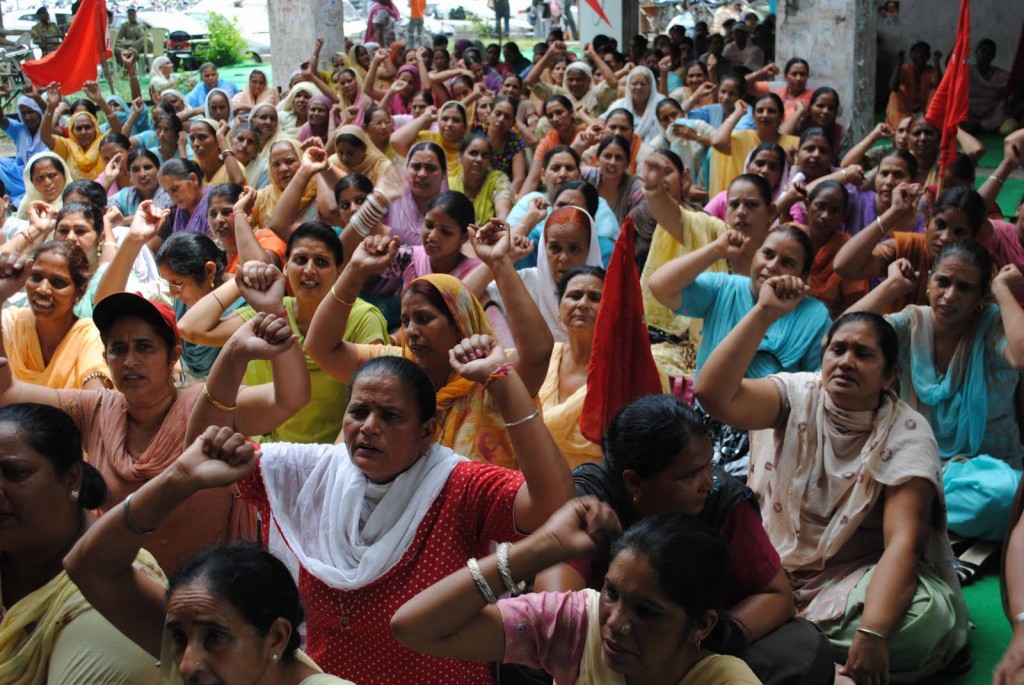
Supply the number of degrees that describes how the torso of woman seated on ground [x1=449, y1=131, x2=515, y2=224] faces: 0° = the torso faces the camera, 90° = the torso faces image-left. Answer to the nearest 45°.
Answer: approximately 0°

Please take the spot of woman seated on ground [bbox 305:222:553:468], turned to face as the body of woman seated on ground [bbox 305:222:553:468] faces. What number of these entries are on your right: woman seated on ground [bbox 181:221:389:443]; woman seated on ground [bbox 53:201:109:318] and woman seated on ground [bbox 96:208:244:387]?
3

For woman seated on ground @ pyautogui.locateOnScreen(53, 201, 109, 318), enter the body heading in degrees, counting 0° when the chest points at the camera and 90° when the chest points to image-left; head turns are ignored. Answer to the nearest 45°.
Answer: approximately 45°

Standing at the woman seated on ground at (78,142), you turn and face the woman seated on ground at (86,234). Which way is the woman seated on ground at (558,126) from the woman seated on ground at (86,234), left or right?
left

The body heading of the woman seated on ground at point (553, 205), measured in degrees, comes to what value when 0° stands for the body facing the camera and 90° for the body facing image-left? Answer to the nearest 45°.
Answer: approximately 0°

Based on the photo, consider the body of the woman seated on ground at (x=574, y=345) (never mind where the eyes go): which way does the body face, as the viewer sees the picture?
toward the camera

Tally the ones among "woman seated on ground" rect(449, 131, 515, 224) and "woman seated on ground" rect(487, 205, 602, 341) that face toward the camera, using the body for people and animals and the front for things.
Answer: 2

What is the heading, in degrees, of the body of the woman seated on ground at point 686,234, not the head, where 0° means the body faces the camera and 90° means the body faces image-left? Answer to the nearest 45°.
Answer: approximately 45°

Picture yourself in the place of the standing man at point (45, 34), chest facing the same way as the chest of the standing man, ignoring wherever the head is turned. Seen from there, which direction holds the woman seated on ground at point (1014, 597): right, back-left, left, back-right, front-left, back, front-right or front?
front

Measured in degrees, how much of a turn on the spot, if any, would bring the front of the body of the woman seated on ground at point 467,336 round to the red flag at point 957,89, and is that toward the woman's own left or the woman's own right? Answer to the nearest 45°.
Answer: approximately 180°

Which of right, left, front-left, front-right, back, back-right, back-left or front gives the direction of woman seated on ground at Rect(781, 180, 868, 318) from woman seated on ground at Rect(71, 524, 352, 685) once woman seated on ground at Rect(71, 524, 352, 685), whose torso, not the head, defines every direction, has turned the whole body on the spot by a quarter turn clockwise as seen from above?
right

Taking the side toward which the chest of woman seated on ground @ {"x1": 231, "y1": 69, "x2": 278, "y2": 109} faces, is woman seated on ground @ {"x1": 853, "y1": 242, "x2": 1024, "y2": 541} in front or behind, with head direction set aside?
in front
